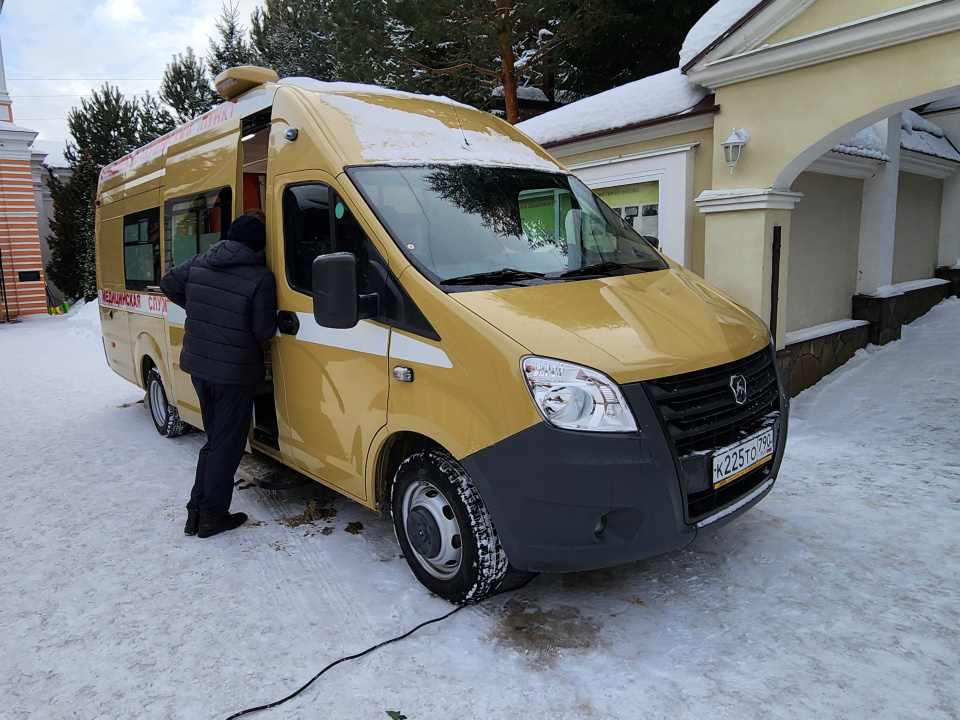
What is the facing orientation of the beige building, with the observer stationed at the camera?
facing the viewer and to the left of the viewer

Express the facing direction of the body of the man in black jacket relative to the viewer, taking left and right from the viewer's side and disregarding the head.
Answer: facing away from the viewer and to the right of the viewer

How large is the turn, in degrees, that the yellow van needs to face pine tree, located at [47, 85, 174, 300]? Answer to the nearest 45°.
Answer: approximately 180°

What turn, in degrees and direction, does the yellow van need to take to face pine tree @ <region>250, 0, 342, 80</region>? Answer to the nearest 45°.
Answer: approximately 135° to its left

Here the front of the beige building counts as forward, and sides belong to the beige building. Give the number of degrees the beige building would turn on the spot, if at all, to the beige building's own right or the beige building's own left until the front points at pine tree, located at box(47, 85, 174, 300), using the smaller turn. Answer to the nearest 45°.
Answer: approximately 90° to the beige building's own right

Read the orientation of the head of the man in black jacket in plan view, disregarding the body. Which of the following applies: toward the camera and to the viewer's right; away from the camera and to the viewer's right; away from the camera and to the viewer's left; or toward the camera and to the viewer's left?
away from the camera and to the viewer's right

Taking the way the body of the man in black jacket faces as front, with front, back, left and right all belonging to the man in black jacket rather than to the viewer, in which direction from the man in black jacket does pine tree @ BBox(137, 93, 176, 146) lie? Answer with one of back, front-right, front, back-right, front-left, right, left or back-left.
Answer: front-left

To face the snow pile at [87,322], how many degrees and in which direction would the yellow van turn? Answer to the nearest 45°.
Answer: approximately 180°

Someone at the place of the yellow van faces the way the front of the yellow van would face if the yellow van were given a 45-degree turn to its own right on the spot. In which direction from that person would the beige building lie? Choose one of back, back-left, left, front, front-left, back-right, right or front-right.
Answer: back-left

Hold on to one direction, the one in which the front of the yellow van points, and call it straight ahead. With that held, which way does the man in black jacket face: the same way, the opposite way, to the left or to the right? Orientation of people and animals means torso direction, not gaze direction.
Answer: to the left

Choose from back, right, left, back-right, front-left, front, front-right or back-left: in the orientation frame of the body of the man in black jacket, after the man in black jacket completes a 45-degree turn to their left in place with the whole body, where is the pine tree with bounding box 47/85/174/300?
front

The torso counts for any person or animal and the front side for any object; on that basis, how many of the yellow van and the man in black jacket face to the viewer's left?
0
